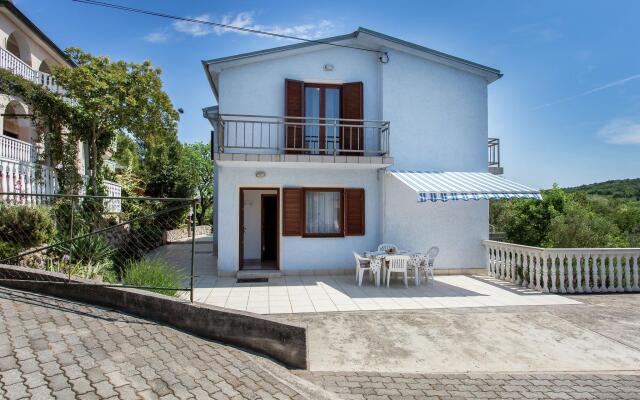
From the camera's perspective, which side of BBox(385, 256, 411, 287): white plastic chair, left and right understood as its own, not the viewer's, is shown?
back

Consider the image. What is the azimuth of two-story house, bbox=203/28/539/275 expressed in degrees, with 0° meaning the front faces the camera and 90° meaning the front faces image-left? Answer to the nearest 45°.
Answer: approximately 0°

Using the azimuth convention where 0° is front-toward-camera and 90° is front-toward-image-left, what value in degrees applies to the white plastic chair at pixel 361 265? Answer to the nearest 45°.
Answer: approximately 270°

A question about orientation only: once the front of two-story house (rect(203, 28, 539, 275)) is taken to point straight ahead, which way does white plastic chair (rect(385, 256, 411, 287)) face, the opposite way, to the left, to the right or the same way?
the opposite way

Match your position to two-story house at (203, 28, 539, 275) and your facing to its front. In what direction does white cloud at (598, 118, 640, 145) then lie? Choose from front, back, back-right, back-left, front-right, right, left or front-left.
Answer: back-left

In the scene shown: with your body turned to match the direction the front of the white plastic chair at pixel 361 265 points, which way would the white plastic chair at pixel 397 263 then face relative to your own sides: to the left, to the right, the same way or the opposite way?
to the left

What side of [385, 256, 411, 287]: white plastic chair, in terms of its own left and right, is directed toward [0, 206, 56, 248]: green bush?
left

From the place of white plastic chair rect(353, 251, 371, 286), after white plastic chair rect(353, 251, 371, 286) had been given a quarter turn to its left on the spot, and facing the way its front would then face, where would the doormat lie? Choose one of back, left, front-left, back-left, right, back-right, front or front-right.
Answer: left

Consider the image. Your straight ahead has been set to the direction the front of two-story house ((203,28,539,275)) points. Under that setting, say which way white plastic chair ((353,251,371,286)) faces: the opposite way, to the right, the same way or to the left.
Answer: to the left

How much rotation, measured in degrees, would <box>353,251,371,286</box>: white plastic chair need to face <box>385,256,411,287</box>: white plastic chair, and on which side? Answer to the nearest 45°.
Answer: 0° — it already faces it

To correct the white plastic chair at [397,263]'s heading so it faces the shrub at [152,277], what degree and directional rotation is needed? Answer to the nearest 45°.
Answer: approximately 135° to its left

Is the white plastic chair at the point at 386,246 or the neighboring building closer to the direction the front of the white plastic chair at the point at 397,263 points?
the white plastic chair

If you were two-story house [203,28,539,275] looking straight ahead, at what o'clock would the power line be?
The power line is roughly at 2 o'clock from the two-story house.
